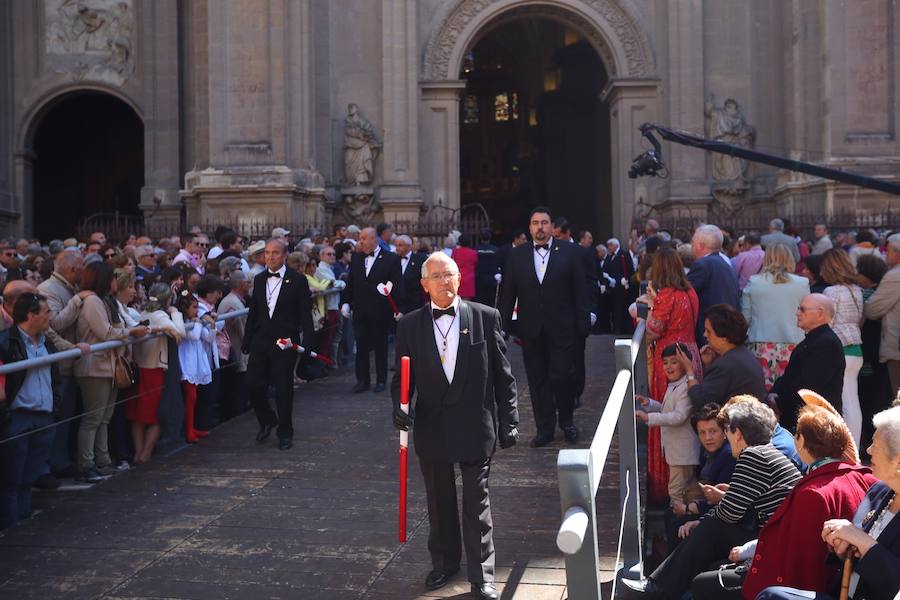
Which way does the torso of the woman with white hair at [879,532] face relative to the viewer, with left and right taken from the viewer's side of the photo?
facing to the left of the viewer

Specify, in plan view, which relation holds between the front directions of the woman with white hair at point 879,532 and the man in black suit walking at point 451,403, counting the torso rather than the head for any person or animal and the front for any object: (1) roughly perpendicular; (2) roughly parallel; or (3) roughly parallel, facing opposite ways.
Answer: roughly perpendicular

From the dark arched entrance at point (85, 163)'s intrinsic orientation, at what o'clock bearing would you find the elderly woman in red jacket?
The elderly woman in red jacket is roughly at 12 o'clock from the dark arched entrance.

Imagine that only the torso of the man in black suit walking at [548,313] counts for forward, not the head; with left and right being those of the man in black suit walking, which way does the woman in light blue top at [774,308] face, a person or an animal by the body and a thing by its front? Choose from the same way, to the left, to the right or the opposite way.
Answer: the opposite way

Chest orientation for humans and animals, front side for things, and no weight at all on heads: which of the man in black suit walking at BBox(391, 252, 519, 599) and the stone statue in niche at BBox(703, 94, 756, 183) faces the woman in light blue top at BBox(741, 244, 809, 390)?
the stone statue in niche

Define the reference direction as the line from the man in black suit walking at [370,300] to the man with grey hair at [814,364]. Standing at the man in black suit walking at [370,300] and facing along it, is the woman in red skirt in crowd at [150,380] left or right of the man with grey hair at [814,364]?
right
